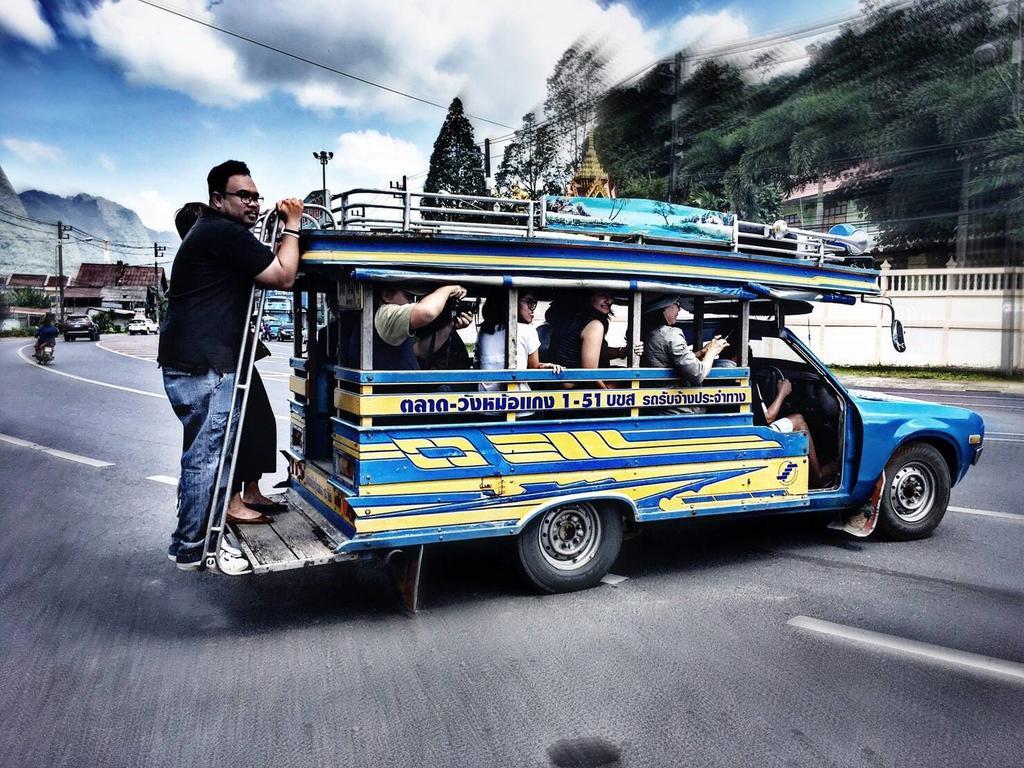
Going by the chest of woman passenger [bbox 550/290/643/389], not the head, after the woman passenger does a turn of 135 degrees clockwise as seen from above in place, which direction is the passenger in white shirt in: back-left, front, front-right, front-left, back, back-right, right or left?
front

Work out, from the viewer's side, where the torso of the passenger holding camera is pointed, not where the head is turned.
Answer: to the viewer's right

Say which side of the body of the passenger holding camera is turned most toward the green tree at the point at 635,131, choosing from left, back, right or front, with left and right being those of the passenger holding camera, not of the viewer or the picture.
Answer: left

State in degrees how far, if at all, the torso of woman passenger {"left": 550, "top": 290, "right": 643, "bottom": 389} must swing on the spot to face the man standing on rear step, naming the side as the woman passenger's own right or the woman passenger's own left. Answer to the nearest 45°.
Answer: approximately 135° to the woman passenger's own right

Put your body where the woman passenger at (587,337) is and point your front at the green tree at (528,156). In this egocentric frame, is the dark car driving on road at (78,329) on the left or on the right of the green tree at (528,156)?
left

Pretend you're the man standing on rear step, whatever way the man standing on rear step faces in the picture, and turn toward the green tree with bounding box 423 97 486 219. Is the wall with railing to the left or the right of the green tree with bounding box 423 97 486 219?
right

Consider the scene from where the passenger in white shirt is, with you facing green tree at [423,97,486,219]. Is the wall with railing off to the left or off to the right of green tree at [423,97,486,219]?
right

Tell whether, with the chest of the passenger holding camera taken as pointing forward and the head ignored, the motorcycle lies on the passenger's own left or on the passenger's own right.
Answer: on the passenger's own left

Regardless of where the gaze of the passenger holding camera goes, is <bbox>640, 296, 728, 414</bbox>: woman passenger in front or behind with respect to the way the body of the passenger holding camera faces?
in front
